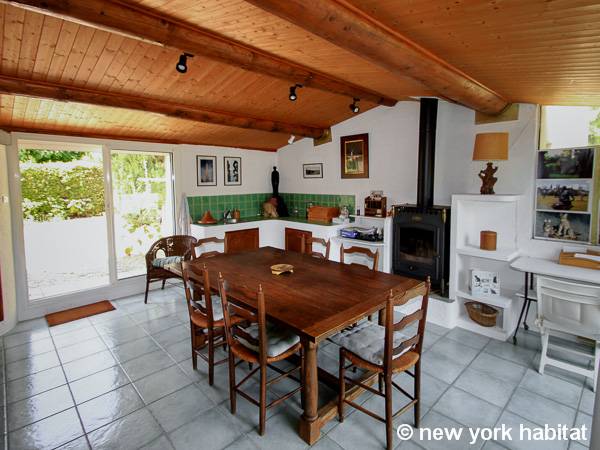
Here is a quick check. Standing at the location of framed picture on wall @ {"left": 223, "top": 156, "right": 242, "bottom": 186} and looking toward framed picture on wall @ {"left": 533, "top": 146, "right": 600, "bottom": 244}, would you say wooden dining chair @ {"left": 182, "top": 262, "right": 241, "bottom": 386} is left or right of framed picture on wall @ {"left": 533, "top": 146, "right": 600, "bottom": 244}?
right

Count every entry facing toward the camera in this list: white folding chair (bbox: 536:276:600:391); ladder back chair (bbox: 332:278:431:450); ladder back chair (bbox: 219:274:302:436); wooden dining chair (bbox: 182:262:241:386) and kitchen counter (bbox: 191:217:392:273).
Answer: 1

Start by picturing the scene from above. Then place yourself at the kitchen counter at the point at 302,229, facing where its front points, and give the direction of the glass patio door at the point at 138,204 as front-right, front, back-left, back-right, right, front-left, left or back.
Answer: right

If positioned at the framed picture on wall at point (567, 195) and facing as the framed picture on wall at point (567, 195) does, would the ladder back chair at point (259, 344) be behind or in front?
in front

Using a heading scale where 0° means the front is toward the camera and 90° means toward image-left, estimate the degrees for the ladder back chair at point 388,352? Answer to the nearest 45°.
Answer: approximately 135°

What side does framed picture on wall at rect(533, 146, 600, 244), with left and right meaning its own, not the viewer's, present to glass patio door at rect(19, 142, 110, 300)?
right

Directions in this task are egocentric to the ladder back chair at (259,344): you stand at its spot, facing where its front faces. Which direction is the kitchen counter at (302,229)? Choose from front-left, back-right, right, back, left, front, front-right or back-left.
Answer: front-left

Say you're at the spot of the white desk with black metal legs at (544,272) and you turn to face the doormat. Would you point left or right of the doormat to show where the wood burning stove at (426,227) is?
right

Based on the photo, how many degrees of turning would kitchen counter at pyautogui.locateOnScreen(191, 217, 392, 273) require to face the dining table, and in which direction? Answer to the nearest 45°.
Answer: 0° — it already faces it

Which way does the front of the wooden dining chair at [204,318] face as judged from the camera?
facing away from the viewer and to the right of the viewer

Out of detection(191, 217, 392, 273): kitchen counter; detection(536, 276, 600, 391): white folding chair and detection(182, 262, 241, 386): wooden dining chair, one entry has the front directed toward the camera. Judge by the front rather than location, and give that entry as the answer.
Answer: the kitchen counter

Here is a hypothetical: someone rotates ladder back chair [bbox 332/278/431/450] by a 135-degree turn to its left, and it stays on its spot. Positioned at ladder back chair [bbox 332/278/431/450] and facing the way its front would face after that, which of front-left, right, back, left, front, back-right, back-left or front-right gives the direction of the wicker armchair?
back-right

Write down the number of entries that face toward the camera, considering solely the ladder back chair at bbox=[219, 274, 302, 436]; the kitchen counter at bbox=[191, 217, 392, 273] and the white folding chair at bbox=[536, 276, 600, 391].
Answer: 1

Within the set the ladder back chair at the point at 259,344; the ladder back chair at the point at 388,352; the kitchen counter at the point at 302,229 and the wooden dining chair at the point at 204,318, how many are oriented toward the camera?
1

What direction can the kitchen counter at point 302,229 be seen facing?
toward the camera

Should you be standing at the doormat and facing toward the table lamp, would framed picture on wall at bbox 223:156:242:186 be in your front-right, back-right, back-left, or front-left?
front-left

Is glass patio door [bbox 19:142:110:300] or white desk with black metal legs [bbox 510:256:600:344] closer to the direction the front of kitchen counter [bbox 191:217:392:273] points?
the white desk with black metal legs

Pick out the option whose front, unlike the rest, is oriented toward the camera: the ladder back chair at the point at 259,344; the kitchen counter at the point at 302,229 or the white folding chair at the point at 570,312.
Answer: the kitchen counter
